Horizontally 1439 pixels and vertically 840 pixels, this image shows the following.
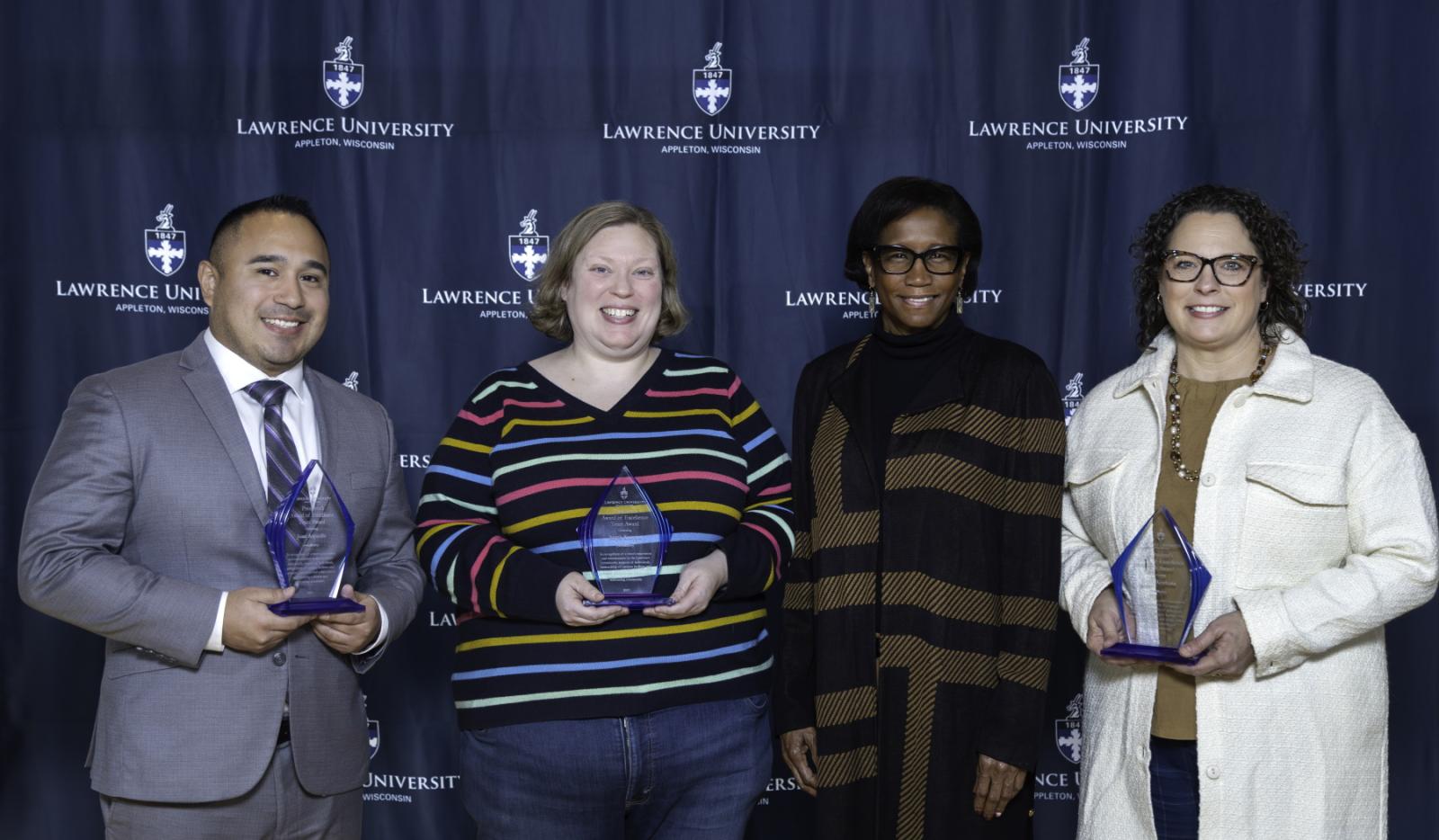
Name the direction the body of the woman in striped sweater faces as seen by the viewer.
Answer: toward the camera

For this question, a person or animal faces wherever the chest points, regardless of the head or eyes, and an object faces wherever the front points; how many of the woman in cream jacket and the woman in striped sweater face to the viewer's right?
0

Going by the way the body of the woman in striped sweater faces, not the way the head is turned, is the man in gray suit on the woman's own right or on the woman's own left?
on the woman's own right

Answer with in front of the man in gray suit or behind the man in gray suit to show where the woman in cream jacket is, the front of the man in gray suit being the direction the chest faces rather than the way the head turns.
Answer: in front

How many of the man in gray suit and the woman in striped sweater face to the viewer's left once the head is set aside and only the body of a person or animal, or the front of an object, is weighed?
0

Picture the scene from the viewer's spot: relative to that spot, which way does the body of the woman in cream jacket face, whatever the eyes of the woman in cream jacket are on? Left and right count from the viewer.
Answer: facing the viewer and to the left of the viewer

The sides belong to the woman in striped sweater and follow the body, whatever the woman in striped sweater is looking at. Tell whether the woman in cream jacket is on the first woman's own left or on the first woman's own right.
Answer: on the first woman's own left

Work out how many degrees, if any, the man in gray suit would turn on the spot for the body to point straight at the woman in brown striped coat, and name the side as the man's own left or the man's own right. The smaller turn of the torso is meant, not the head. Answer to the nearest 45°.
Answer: approximately 45° to the man's own left

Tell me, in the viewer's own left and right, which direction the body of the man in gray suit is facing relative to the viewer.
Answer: facing the viewer and to the right of the viewer

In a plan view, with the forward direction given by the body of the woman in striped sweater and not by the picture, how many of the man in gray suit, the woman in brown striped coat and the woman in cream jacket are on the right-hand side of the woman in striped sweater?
1
